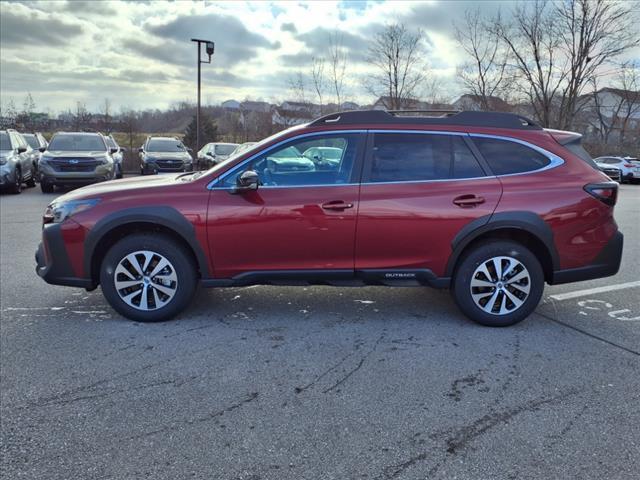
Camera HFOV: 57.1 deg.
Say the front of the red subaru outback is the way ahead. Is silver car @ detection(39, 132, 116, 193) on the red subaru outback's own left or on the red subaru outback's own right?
on the red subaru outback's own right

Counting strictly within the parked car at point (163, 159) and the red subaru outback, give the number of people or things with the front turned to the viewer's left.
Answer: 1

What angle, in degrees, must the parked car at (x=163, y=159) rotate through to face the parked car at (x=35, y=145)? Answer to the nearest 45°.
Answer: approximately 135° to its right

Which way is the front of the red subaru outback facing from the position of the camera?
facing to the left of the viewer

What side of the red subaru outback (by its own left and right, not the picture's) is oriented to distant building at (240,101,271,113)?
right

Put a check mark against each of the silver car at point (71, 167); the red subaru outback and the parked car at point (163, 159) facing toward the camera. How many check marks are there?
2

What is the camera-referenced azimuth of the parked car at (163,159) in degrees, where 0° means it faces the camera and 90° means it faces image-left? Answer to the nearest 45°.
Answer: approximately 0°

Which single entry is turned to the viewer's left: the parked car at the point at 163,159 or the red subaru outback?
the red subaru outback

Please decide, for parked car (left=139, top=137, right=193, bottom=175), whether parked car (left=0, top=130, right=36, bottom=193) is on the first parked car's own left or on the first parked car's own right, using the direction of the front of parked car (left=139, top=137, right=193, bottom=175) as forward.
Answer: on the first parked car's own right

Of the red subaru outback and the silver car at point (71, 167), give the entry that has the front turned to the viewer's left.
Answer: the red subaru outback

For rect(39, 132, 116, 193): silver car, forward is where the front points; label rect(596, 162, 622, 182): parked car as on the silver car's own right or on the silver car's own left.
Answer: on the silver car's own left
